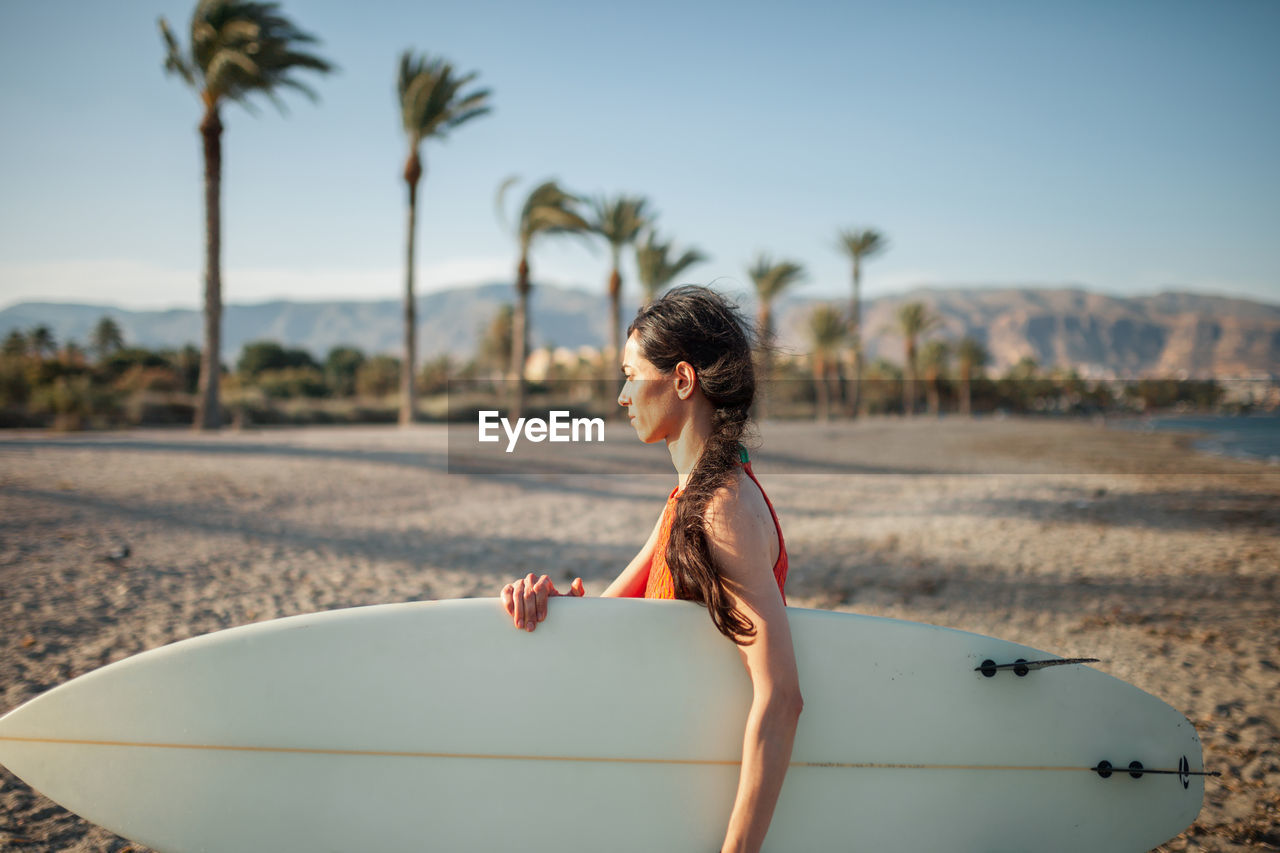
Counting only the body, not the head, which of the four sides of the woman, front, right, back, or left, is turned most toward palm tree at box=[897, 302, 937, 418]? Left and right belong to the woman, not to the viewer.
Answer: right

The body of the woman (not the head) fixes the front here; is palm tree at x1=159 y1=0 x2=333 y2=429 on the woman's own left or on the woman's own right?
on the woman's own right

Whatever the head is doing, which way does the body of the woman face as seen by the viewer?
to the viewer's left

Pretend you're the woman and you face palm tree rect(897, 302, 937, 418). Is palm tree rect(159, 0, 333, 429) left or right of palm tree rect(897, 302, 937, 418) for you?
left

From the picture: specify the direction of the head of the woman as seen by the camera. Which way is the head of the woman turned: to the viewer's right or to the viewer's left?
to the viewer's left

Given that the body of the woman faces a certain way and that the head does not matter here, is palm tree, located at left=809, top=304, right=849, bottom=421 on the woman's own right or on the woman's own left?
on the woman's own right
